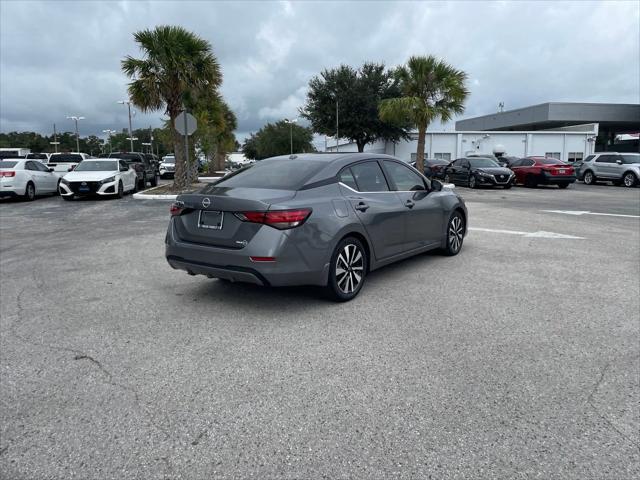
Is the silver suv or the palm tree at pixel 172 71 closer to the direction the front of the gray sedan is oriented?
the silver suv

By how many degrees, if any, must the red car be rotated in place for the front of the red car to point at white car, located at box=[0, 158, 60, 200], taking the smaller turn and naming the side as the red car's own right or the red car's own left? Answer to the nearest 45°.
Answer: approximately 90° to the red car's own left

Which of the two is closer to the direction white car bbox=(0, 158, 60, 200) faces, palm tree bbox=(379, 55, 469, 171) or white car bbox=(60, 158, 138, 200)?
the palm tree

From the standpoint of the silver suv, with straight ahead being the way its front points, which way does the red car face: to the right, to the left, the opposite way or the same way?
the opposite way

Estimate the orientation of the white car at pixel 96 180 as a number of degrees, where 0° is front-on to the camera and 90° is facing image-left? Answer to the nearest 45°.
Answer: approximately 45°

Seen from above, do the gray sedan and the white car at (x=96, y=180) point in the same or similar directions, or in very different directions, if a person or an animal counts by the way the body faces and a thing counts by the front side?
very different directions

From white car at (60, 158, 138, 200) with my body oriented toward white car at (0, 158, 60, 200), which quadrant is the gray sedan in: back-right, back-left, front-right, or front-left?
back-left

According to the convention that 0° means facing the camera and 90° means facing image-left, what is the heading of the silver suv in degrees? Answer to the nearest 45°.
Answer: approximately 315°

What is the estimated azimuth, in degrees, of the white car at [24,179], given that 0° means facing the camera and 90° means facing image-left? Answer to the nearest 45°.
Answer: approximately 225°

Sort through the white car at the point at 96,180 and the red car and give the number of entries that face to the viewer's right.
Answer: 0

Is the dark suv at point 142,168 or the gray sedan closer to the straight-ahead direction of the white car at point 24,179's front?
the dark suv

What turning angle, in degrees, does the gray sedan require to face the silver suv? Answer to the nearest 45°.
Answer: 0° — it already faces it

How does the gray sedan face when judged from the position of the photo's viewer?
facing away from the viewer and to the right of the viewer

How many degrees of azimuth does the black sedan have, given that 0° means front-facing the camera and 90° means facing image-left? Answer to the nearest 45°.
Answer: approximately 315°
